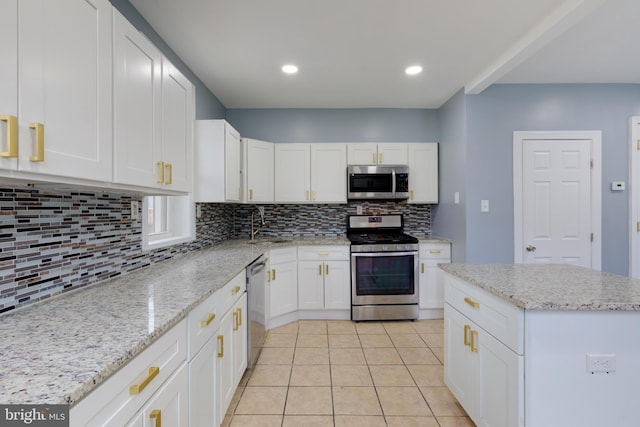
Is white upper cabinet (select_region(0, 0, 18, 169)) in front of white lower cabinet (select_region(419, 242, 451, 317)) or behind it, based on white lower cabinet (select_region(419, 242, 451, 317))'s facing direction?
in front

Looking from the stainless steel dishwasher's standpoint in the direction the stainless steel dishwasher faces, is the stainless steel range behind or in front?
in front

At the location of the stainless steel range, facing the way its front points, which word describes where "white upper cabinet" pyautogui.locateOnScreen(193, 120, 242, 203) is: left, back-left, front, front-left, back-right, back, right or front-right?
front-right

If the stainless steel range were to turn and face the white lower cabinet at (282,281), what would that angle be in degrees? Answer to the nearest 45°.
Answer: approximately 90° to its right

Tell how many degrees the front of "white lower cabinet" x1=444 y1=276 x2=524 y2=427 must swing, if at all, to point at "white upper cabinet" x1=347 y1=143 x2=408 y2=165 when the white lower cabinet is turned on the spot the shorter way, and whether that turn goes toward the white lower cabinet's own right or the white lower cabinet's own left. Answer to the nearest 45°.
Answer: approximately 90° to the white lower cabinet's own right

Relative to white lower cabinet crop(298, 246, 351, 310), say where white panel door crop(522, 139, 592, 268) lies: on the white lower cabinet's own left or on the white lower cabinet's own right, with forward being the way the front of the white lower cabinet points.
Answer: on the white lower cabinet's own left

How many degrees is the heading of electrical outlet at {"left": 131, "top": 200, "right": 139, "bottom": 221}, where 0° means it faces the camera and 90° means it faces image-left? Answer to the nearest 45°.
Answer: approximately 315°

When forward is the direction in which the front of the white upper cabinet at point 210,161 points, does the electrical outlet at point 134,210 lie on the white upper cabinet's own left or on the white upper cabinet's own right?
on the white upper cabinet's own right

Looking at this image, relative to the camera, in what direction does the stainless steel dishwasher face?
facing to the right of the viewer

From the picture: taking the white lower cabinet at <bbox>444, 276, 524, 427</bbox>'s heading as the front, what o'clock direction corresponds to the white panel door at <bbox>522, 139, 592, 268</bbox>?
The white panel door is roughly at 5 o'clock from the white lower cabinet.
